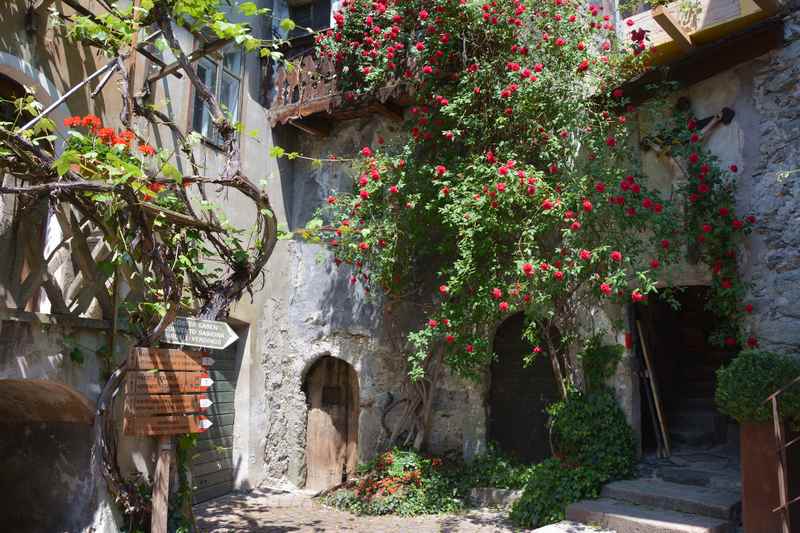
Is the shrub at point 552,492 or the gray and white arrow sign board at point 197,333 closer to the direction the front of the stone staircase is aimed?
the gray and white arrow sign board

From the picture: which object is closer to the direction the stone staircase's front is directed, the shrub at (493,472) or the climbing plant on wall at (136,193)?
the climbing plant on wall

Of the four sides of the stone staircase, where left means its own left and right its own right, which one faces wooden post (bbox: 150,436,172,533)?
front

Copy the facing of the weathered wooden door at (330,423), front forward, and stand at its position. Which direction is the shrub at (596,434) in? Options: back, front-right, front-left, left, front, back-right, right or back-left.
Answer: front-left

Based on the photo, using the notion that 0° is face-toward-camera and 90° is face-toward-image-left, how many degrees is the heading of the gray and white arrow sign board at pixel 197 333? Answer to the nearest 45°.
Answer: approximately 0°

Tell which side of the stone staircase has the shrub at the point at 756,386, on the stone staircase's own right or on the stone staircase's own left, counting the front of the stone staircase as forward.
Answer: on the stone staircase's own left

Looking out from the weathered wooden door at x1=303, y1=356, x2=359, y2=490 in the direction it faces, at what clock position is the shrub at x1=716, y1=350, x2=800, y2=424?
The shrub is roughly at 11 o'clock from the weathered wooden door.

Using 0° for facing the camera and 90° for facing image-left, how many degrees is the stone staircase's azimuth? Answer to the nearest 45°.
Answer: approximately 45°

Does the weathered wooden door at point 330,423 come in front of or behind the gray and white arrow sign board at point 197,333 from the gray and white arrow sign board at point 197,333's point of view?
behind
